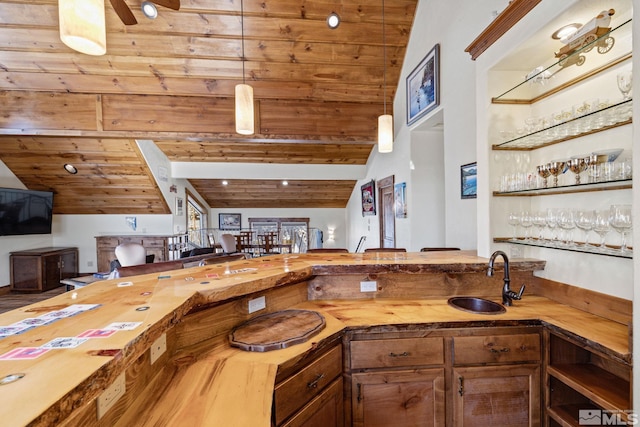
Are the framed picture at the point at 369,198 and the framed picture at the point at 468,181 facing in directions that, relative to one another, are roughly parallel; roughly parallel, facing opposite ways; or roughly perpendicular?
roughly parallel

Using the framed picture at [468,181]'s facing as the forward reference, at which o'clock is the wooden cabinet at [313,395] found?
The wooden cabinet is roughly at 11 o'clock from the framed picture.

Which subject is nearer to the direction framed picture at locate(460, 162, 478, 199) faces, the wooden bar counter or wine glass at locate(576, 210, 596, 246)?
the wooden bar counter

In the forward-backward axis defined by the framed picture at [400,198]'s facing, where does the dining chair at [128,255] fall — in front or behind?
in front

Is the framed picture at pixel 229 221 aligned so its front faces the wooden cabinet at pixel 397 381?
yes

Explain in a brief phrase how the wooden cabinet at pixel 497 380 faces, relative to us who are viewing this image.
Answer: facing the viewer

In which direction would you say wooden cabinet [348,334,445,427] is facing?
toward the camera

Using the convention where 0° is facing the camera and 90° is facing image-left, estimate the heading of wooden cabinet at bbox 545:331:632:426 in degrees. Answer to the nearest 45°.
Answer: approximately 45°

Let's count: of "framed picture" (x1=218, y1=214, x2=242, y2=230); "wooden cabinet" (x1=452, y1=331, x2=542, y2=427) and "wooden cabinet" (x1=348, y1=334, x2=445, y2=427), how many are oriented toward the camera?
3

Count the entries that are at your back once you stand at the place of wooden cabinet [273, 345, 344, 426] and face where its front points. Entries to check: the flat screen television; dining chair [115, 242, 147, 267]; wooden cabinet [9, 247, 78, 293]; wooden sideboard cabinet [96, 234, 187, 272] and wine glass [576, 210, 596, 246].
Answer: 4

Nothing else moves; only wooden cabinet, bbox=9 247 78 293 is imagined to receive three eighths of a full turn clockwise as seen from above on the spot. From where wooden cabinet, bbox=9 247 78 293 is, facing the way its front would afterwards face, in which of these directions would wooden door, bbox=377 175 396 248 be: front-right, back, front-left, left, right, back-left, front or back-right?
back-left

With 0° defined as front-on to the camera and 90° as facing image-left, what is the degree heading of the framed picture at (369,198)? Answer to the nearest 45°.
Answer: approximately 45°

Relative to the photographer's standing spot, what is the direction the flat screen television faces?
facing the viewer and to the right of the viewer

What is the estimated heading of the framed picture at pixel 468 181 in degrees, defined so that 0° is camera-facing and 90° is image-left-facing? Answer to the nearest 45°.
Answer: approximately 45°

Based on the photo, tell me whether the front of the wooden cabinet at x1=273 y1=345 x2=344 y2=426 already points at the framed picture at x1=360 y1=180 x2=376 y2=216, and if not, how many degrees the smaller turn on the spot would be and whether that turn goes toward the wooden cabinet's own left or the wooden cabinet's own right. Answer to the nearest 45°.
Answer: approximately 135° to the wooden cabinet's own left

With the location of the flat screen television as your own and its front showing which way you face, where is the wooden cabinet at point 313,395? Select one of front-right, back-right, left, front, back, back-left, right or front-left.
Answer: front-right

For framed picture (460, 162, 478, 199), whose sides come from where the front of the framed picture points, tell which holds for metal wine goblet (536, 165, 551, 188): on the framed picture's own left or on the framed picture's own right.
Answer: on the framed picture's own left

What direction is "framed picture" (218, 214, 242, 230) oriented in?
toward the camera
